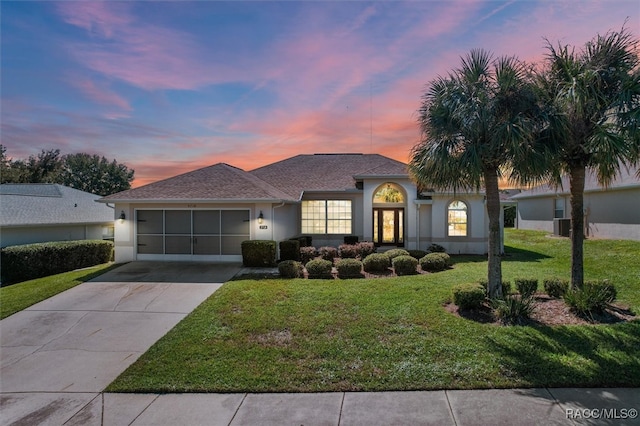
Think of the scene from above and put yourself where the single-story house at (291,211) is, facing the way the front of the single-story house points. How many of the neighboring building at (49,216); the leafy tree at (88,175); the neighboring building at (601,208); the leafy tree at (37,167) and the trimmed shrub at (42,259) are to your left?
1

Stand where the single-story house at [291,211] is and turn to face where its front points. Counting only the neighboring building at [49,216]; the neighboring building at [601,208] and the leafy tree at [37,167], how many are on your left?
1

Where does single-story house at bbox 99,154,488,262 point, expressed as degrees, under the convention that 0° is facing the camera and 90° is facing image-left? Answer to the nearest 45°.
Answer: approximately 0°

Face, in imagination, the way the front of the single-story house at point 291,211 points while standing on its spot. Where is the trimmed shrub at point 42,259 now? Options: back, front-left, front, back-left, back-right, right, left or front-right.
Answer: right

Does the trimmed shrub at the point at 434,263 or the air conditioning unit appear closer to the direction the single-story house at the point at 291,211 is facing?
the trimmed shrub

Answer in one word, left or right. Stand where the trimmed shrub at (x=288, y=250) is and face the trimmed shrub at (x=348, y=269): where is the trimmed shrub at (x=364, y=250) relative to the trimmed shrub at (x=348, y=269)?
left

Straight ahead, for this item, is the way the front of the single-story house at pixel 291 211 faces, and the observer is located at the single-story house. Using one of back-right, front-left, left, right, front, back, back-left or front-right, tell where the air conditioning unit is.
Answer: left

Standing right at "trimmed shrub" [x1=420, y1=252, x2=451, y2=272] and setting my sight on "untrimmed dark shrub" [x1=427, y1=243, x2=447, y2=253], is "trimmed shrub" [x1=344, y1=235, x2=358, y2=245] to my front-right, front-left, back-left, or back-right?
front-left

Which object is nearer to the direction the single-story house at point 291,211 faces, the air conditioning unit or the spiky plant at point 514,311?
the spiky plant

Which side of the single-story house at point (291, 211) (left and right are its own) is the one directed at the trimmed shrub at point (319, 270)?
front

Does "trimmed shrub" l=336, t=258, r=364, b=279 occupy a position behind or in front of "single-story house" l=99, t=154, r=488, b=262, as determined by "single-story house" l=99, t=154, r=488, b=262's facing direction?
in front

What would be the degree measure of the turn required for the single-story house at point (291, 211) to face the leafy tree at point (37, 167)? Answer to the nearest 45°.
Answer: approximately 135° to its right

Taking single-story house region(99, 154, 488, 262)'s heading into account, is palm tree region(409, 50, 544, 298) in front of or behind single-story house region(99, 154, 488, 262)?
in front

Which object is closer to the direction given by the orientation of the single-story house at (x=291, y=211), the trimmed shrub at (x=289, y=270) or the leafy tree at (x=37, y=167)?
the trimmed shrub

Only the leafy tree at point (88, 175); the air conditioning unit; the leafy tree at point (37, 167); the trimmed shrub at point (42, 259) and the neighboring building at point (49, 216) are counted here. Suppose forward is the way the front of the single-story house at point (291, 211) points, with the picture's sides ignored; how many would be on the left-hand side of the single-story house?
1

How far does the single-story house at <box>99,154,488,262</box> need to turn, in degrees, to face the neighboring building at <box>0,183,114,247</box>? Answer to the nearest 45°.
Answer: approximately 90° to its right

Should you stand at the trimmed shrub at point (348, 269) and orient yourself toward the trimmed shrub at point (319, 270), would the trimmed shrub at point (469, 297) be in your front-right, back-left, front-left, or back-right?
back-left

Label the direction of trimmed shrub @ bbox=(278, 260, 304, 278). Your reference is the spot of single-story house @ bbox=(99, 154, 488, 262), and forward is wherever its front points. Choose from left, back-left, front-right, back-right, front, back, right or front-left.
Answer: front
